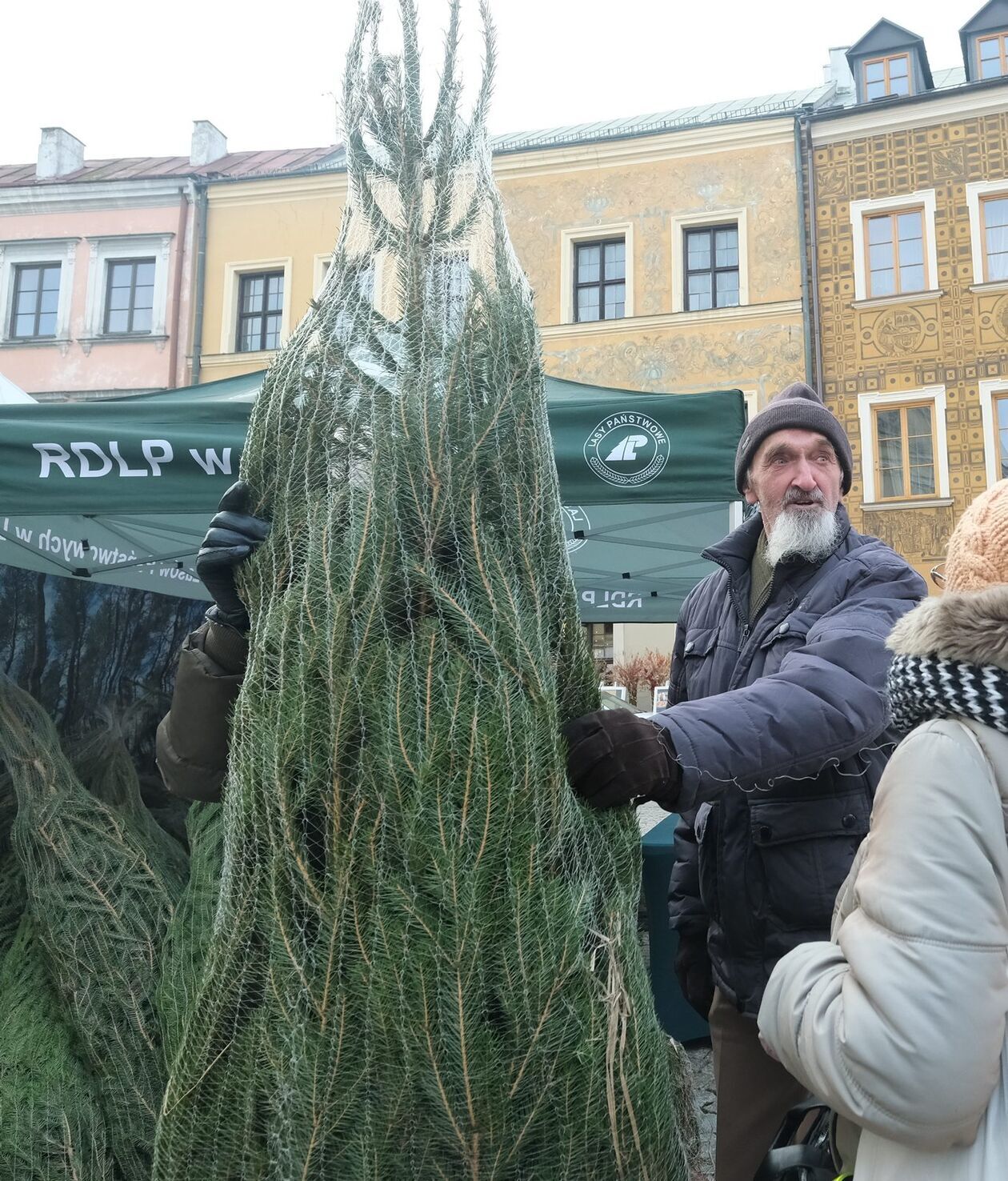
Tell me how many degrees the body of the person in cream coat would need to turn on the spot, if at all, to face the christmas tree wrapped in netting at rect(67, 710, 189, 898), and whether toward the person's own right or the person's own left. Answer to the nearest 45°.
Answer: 0° — they already face it

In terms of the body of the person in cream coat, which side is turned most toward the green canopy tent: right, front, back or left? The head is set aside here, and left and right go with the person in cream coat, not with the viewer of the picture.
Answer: front

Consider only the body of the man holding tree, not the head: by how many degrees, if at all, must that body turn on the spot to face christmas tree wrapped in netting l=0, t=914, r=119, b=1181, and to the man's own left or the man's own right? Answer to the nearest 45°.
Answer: approximately 45° to the man's own right

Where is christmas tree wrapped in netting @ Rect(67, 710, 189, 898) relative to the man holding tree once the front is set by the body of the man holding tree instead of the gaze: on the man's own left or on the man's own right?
on the man's own right

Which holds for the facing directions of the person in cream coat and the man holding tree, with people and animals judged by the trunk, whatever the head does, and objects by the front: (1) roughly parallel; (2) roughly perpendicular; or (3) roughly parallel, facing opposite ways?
roughly perpendicular

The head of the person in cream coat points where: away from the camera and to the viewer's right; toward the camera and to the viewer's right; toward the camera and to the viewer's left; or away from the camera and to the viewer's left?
away from the camera and to the viewer's left

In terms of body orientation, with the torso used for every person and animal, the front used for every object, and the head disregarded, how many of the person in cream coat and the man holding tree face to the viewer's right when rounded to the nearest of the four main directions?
0

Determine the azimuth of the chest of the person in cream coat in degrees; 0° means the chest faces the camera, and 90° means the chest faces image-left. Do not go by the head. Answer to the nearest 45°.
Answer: approximately 135°
